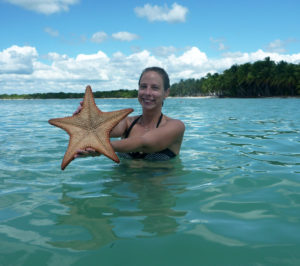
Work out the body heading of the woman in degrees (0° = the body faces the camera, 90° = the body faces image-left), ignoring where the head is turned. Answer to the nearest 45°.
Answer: approximately 45°
